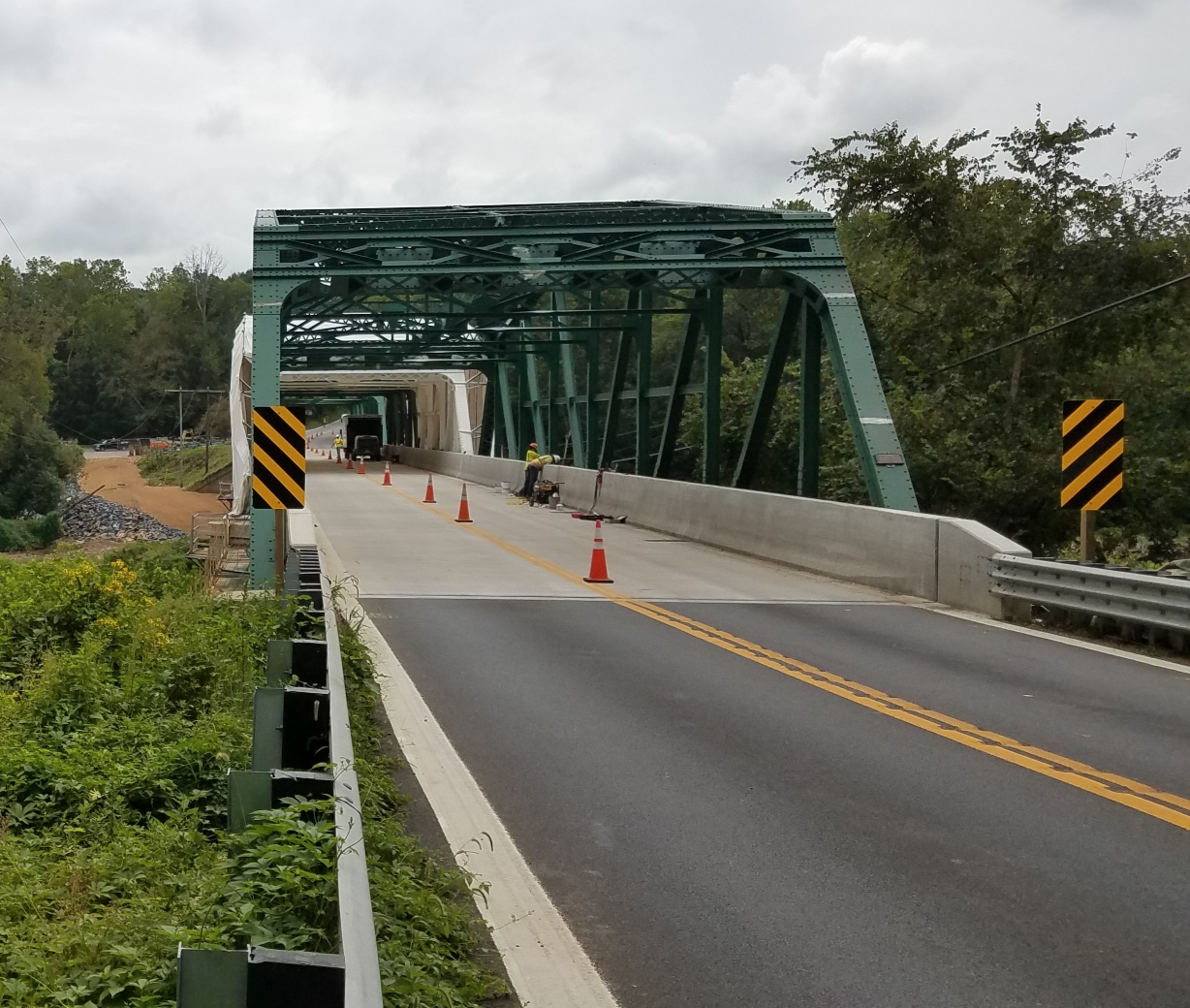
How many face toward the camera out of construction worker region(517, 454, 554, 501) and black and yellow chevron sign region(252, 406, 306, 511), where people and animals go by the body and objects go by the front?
1

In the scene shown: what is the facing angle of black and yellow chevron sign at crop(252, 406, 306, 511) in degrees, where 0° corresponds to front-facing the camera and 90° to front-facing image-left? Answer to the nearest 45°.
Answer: approximately 0°

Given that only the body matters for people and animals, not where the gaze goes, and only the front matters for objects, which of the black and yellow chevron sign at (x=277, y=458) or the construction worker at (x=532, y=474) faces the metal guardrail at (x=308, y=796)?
the black and yellow chevron sign

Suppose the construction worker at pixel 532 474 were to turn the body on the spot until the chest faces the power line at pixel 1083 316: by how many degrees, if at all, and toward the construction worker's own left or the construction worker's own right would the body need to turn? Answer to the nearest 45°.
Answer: approximately 45° to the construction worker's own right

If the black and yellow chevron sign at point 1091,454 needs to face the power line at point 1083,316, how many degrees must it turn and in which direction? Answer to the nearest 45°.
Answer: approximately 180°

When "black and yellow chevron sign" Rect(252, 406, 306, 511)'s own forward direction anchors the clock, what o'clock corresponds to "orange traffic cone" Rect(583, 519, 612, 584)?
The orange traffic cone is roughly at 8 o'clock from the black and yellow chevron sign.

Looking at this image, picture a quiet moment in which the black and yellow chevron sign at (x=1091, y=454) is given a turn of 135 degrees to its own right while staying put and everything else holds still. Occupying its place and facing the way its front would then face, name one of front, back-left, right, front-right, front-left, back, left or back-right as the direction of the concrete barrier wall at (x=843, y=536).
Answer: front

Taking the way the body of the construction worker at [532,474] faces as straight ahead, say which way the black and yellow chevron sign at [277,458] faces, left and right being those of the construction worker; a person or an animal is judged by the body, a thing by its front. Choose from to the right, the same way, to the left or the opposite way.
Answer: to the right

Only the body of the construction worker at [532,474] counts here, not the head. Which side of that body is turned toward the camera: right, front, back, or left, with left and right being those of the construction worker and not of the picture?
right
